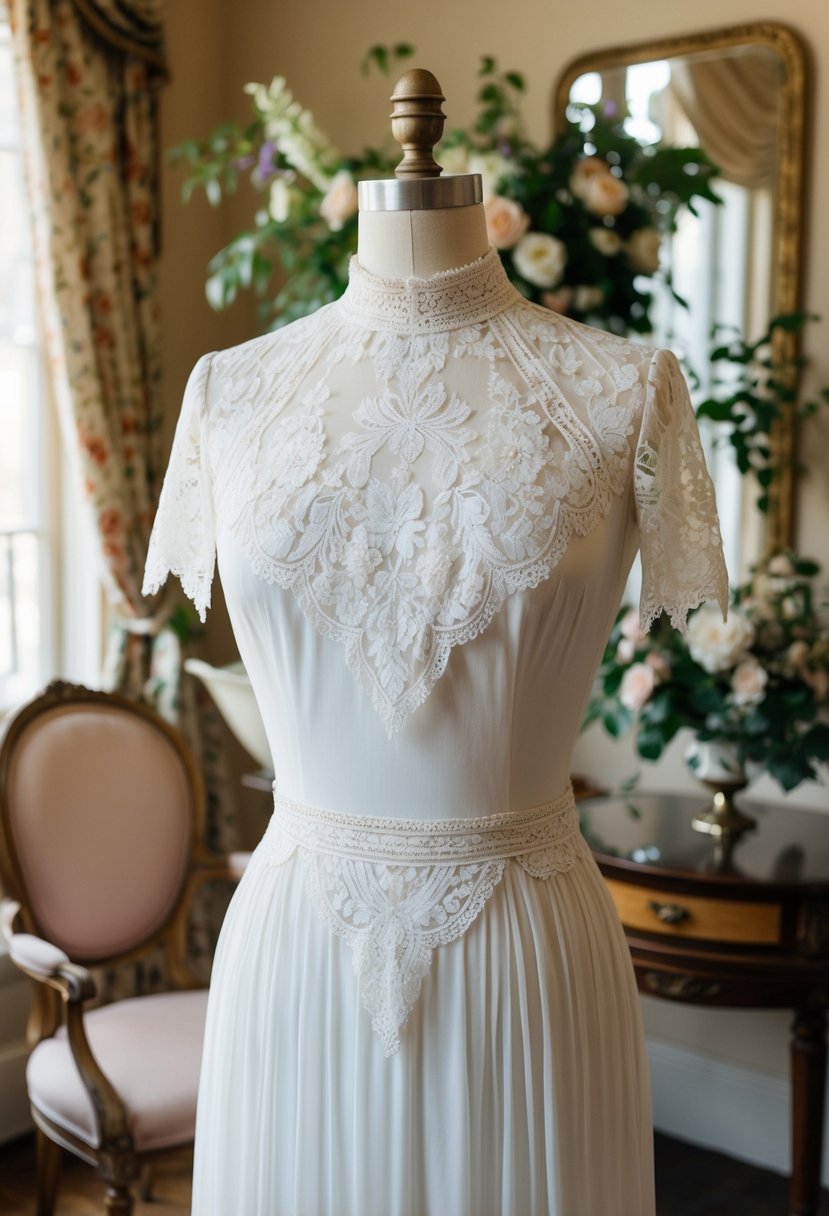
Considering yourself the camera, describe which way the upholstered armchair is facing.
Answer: facing the viewer and to the right of the viewer

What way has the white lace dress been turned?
toward the camera

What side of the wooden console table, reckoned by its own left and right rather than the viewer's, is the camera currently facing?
front

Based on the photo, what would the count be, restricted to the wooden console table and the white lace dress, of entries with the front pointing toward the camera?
2

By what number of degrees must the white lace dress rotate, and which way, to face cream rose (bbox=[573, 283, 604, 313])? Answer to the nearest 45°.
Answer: approximately 180°

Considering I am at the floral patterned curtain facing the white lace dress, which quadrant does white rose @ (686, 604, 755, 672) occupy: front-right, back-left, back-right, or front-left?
front-left

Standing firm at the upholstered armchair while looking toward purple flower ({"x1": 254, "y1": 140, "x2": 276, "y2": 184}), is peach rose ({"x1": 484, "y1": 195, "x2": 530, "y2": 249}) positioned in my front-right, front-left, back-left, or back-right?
front-right
